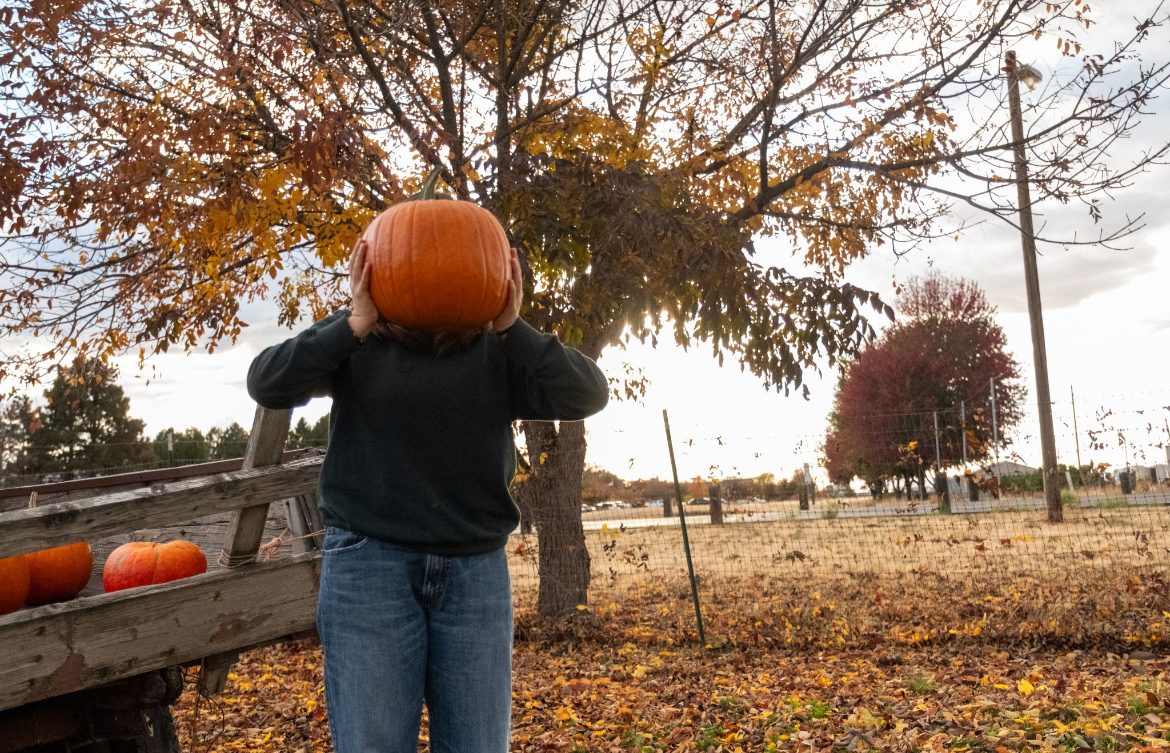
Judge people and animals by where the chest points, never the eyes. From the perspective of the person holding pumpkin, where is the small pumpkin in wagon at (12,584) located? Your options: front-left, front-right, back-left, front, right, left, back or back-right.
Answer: back-right

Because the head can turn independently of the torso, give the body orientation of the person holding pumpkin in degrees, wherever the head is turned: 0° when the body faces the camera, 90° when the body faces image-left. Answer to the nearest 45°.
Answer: approximately 0°

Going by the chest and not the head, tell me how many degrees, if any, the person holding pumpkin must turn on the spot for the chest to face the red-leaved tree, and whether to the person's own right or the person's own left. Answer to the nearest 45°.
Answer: approximately 135° to the person's own left

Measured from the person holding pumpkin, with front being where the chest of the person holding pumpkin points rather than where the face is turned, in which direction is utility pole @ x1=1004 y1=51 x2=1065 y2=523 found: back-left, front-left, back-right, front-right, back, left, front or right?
back-left

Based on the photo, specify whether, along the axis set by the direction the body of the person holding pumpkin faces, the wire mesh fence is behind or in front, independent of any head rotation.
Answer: behind

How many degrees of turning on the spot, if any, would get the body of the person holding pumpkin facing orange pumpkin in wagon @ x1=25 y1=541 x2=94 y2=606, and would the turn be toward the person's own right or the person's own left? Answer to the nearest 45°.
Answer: approximately 135° to the person's own right

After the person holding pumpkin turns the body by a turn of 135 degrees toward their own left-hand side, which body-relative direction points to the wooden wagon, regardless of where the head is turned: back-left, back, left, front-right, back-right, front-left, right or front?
left

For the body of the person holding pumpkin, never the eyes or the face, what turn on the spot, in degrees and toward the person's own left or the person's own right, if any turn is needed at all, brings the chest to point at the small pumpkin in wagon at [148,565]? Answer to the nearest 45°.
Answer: approximately 135° to the person's own right
